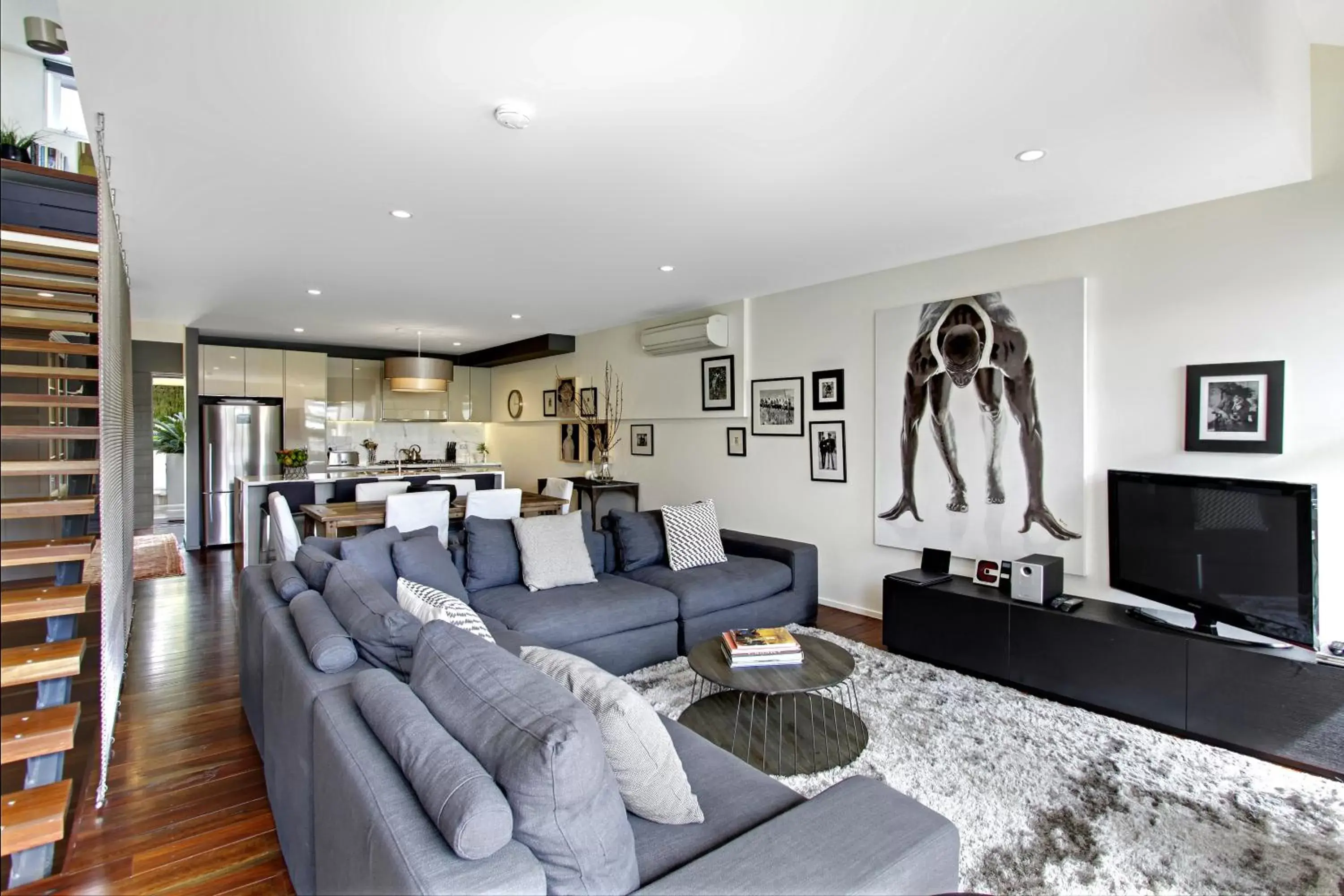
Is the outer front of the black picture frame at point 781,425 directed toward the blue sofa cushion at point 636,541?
yes

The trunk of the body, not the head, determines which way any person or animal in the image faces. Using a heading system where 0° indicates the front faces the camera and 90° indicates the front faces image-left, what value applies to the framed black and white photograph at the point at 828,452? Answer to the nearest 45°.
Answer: approximately 45°

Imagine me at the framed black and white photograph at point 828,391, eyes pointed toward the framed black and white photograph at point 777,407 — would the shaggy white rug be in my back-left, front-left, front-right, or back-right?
back-left

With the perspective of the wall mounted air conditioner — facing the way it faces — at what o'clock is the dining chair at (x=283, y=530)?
The dining chair is roughly at 1 o'clock from the wall mounted air conditioner.

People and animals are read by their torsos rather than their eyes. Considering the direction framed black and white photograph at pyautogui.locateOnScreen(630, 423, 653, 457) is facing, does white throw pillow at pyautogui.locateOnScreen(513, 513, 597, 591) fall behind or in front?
in front

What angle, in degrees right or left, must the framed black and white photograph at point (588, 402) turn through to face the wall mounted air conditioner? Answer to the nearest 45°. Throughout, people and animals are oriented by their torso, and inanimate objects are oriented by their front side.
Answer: approximately 90° to its left

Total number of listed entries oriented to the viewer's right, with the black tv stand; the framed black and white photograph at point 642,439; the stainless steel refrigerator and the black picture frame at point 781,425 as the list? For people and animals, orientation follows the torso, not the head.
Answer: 0

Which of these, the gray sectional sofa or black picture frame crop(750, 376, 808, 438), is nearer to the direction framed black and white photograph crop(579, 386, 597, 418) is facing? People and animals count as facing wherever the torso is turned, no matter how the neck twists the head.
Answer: the gray sectional sofa

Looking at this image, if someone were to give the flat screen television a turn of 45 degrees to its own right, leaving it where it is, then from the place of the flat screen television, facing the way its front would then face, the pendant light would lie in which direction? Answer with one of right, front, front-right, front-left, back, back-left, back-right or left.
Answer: front

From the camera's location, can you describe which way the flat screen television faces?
facing the viewer and to the left of the viewer

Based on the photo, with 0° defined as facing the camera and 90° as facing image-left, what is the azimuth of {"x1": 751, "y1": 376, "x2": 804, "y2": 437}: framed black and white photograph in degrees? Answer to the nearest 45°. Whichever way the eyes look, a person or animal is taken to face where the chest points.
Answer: approximately 45°

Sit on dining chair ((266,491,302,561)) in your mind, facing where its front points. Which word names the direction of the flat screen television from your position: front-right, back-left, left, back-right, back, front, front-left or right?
front-right

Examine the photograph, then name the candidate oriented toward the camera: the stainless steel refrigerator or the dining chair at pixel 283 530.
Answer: the stainless steel refrigerator

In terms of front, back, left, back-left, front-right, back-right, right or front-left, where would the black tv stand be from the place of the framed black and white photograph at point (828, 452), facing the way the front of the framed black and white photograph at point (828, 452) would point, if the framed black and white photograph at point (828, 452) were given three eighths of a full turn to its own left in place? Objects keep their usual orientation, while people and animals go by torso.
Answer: front-right

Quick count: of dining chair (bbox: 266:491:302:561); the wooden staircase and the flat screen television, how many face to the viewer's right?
1

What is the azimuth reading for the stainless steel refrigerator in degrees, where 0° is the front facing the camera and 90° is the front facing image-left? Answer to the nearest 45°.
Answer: approximately 0°

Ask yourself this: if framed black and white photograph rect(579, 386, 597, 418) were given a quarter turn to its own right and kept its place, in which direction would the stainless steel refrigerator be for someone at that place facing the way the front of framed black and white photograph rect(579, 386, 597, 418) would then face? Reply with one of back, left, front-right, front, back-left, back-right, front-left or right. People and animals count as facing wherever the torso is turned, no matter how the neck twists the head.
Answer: front-left

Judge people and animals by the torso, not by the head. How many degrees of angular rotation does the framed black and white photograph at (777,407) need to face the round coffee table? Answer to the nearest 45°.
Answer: approximately 45° to its left
